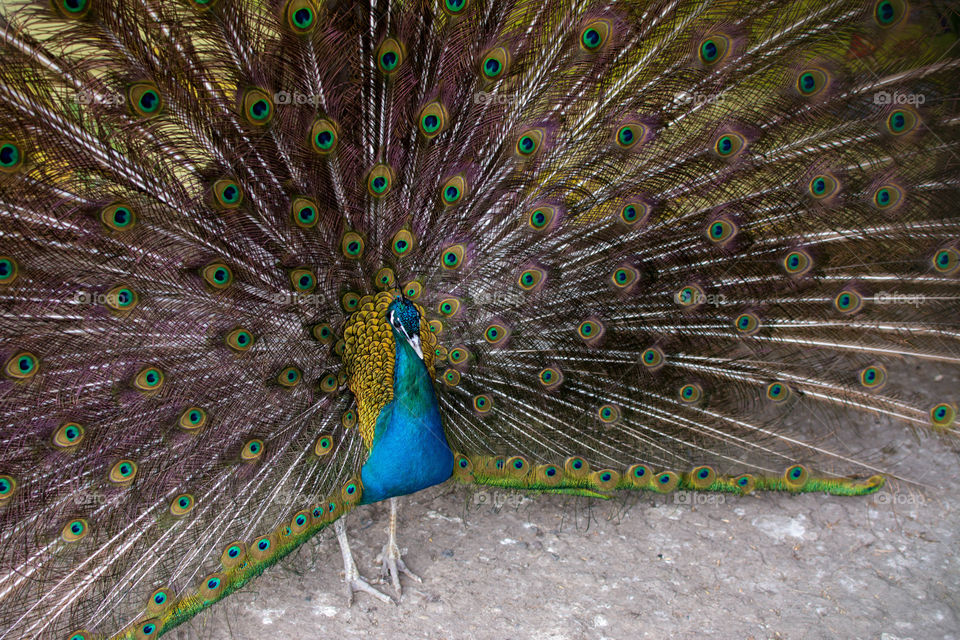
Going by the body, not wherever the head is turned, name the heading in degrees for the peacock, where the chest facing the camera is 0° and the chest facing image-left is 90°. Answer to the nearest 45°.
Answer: approximately 315°
